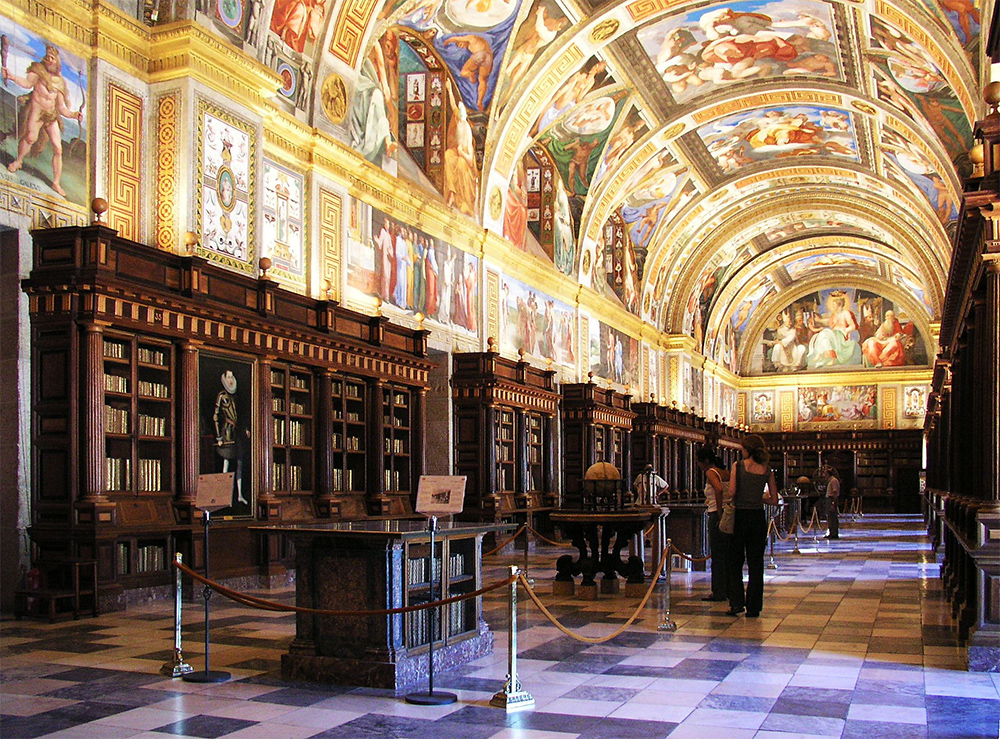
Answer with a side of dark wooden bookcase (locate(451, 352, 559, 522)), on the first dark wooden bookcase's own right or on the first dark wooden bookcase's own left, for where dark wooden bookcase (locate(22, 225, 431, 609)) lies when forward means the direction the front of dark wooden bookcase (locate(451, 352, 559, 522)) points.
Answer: on the first dark wooden bookcase's own right

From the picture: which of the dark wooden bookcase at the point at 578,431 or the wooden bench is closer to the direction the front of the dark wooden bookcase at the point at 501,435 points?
the wooden bench

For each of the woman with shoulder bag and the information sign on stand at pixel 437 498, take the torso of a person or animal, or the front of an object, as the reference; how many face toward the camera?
1

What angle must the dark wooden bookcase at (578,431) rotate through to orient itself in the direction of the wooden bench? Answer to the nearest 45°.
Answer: approximately 45° to its right

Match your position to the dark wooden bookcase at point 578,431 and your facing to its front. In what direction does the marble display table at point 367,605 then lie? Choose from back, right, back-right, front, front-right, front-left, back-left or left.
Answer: front-right
